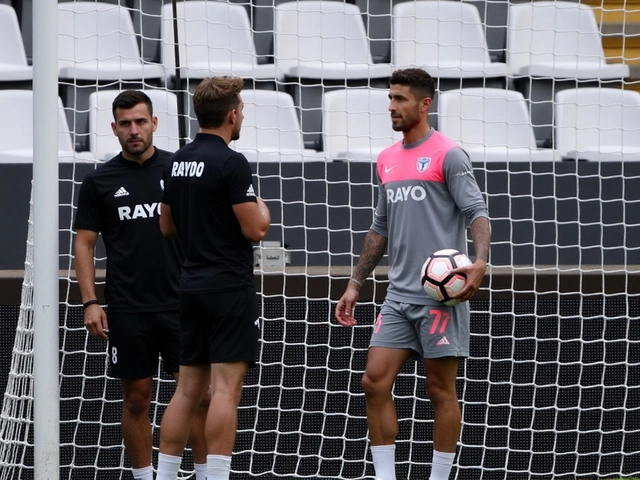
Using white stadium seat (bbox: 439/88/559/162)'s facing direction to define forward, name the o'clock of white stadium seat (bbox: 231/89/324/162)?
white stadium seat (bbox: 231/89/324/162) is roughly at 4 o'clock from white stadium seat (bbox: 439/88/559/162).

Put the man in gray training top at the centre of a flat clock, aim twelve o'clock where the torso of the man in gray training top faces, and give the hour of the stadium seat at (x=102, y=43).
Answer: The stadium seat is roughly at 3 o'clock from the man in gray training top.

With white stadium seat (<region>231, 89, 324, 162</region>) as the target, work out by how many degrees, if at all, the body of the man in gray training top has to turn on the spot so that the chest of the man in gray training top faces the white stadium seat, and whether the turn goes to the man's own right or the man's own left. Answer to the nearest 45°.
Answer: approximately 90° to the man's own right

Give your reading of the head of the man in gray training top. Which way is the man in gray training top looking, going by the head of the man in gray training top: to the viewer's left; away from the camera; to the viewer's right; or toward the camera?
to the viewer's left

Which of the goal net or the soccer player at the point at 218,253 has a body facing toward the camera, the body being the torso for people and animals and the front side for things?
the goal net

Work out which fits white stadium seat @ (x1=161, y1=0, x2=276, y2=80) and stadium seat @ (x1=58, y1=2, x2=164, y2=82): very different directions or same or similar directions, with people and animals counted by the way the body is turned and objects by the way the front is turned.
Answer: same or similar directions

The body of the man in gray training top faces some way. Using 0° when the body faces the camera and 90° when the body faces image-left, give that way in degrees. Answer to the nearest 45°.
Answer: approximately 45°

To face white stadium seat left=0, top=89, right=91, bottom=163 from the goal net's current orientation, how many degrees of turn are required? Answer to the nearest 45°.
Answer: approximately 90° to its right

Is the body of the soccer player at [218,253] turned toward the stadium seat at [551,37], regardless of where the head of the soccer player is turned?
yes

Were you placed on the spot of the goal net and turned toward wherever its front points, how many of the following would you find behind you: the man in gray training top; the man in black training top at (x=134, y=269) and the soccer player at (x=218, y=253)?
0

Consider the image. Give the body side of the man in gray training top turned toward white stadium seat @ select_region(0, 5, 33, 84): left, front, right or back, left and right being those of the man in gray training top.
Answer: right

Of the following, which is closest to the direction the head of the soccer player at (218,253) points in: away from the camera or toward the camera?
away from the camera

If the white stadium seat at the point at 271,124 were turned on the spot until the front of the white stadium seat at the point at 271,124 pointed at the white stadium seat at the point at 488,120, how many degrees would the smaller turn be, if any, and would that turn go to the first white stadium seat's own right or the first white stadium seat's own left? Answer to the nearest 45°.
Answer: approximately 45° to the first white stadium seat's own left

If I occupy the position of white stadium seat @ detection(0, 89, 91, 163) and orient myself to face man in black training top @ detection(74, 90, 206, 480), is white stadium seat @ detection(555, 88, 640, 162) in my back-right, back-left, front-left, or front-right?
front-left

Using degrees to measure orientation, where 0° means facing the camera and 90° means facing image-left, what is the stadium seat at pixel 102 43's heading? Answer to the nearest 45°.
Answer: approximately 315°

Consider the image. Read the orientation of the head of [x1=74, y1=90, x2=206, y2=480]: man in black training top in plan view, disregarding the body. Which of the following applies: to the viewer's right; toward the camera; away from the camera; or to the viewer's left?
toward the camera

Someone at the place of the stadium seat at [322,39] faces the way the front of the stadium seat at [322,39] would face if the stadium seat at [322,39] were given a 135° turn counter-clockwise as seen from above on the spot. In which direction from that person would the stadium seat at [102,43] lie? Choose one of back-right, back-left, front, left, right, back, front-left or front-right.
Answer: left

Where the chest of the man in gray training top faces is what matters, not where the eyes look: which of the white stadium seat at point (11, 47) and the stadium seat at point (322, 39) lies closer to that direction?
the white stadium seat

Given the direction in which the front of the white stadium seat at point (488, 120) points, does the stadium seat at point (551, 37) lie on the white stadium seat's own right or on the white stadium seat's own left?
on the white stadium seat's own left
